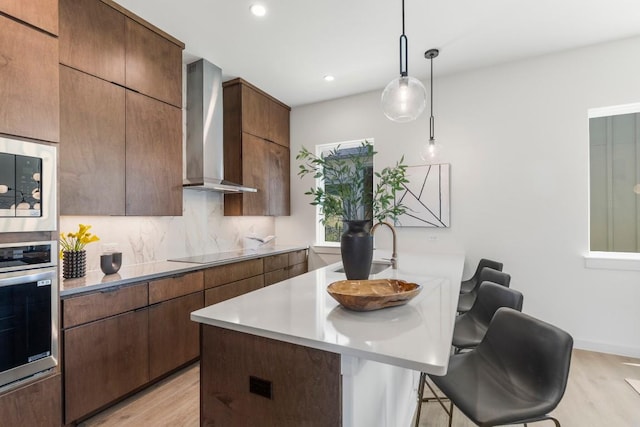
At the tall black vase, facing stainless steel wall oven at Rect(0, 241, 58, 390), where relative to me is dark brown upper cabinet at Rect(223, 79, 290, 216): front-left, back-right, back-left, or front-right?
front-right

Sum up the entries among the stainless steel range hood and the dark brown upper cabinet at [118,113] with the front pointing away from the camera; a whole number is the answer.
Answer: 0

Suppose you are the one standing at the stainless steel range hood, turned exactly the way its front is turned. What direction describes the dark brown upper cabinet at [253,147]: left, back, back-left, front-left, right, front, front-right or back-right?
left

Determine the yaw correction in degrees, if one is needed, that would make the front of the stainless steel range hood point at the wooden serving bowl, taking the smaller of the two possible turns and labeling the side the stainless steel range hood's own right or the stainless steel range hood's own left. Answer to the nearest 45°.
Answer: approximately 45° to the stainless steel range hood's own right

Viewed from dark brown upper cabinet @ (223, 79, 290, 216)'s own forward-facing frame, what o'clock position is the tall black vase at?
The tall black vase is roughly at 1 o'clock from the dark brown upper cabinet.

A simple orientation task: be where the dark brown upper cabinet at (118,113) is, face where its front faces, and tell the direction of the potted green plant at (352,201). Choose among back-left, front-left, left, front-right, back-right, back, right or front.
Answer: front

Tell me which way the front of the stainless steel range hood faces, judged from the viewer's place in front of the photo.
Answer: facing the viewer and to the right of the viewer

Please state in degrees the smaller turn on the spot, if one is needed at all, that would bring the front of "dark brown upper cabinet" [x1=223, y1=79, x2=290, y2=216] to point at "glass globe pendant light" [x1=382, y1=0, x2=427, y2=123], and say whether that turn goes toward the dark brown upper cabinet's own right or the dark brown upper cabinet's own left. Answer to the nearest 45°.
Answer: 0° — it already faces it

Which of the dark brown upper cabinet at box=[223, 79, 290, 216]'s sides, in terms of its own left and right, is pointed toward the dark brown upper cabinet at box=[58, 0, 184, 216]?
right

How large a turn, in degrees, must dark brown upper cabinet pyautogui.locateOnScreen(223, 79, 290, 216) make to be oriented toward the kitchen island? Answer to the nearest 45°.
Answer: approximately 45° to its right

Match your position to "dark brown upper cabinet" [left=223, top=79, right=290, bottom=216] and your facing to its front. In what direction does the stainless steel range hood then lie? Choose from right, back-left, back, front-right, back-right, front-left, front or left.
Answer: right

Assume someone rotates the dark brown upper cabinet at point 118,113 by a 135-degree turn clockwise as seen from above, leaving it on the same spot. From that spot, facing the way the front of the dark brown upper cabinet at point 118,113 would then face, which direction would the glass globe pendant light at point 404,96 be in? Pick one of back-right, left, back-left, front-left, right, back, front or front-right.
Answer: back-left
